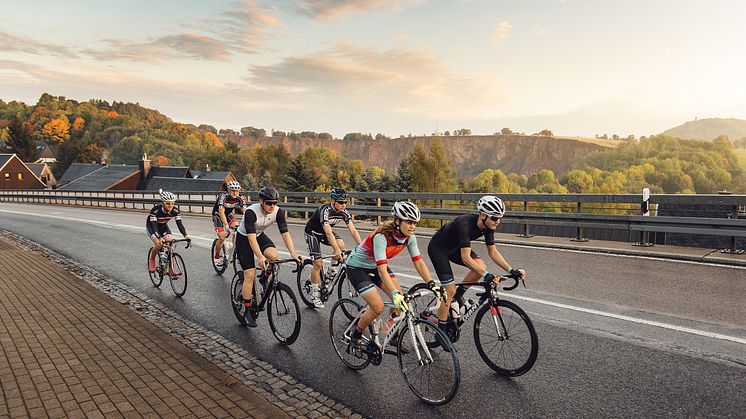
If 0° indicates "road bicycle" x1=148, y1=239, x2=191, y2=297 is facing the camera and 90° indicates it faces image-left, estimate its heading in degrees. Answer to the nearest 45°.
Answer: approximately 315°

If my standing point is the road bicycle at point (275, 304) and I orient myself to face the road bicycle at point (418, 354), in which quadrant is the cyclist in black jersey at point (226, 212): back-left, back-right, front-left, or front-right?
back-left

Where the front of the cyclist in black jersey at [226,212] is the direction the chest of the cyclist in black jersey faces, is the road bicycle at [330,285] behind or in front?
in front

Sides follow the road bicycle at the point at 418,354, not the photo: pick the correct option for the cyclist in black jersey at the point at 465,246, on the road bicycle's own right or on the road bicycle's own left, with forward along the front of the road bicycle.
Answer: on the road bicycle's own left

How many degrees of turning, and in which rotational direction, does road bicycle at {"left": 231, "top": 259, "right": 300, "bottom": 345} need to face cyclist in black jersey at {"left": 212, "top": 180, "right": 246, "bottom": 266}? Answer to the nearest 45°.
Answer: approximately 135° to its left

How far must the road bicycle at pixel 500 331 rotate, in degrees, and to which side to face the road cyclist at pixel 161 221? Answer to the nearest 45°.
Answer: approximately 180°

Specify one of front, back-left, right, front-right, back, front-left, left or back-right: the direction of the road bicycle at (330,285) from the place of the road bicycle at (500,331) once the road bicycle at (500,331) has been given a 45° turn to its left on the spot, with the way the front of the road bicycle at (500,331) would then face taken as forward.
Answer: back-left

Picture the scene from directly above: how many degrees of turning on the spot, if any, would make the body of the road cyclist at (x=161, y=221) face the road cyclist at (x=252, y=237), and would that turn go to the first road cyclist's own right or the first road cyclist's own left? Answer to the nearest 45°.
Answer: approximately 45° to the first road cyclist's own right

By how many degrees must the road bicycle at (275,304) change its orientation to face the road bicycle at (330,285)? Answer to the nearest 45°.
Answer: approximately 90° to its left

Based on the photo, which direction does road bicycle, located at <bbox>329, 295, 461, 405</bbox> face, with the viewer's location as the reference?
facing the viewer and to the right of the viewer

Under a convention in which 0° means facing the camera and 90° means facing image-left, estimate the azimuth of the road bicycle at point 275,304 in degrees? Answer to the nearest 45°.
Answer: approximately 315°

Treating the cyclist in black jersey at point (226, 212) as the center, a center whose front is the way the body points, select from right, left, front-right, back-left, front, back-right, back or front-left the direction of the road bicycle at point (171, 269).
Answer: right

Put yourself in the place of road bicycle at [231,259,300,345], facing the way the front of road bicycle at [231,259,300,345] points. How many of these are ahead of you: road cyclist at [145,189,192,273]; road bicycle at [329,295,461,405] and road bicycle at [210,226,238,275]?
1

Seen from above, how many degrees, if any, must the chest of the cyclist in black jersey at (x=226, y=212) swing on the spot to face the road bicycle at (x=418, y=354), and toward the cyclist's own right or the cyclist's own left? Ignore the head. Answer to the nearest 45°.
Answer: approximately 45° to the cyclist's own right

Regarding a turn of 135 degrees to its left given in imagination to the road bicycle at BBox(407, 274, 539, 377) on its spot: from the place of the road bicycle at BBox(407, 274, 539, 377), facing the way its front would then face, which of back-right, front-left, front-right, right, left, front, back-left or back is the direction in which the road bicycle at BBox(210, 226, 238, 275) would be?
front-left
